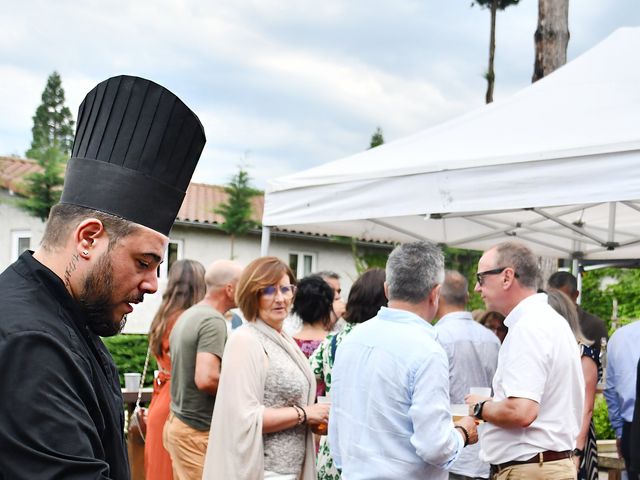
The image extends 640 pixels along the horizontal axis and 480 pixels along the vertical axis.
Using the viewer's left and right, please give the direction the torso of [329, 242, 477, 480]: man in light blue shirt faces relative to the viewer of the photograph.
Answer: facing away from the viewer and to the right of the viewer

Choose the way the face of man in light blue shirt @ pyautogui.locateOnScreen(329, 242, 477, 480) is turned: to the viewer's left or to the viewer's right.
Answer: to the viewer's right

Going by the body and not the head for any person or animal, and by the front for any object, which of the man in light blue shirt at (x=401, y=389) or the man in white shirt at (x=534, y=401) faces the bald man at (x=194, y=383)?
the man in white shirt

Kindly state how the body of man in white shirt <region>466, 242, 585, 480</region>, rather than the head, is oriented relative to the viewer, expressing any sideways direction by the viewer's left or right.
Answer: facing to the left of the viewer

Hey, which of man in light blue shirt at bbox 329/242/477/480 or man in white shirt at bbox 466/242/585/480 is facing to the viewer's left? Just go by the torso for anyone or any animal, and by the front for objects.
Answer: the man in white shirt

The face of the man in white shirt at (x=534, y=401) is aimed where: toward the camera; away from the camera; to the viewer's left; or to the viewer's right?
to the viewer's left

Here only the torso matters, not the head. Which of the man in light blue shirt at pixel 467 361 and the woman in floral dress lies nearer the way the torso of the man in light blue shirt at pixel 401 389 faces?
the man in light blue shirt

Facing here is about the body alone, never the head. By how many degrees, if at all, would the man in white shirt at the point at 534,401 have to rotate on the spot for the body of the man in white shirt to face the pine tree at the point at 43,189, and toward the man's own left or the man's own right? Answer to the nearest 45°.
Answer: approximately 45° to the man's own right

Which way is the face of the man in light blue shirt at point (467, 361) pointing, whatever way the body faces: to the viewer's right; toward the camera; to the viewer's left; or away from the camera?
away from the camera

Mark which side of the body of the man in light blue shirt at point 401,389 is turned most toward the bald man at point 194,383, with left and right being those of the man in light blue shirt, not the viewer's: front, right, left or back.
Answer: left

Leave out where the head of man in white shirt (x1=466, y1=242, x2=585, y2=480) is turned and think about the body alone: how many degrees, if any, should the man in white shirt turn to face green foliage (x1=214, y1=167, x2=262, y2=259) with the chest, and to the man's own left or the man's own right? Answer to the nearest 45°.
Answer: approximately 45° to the man's own right
